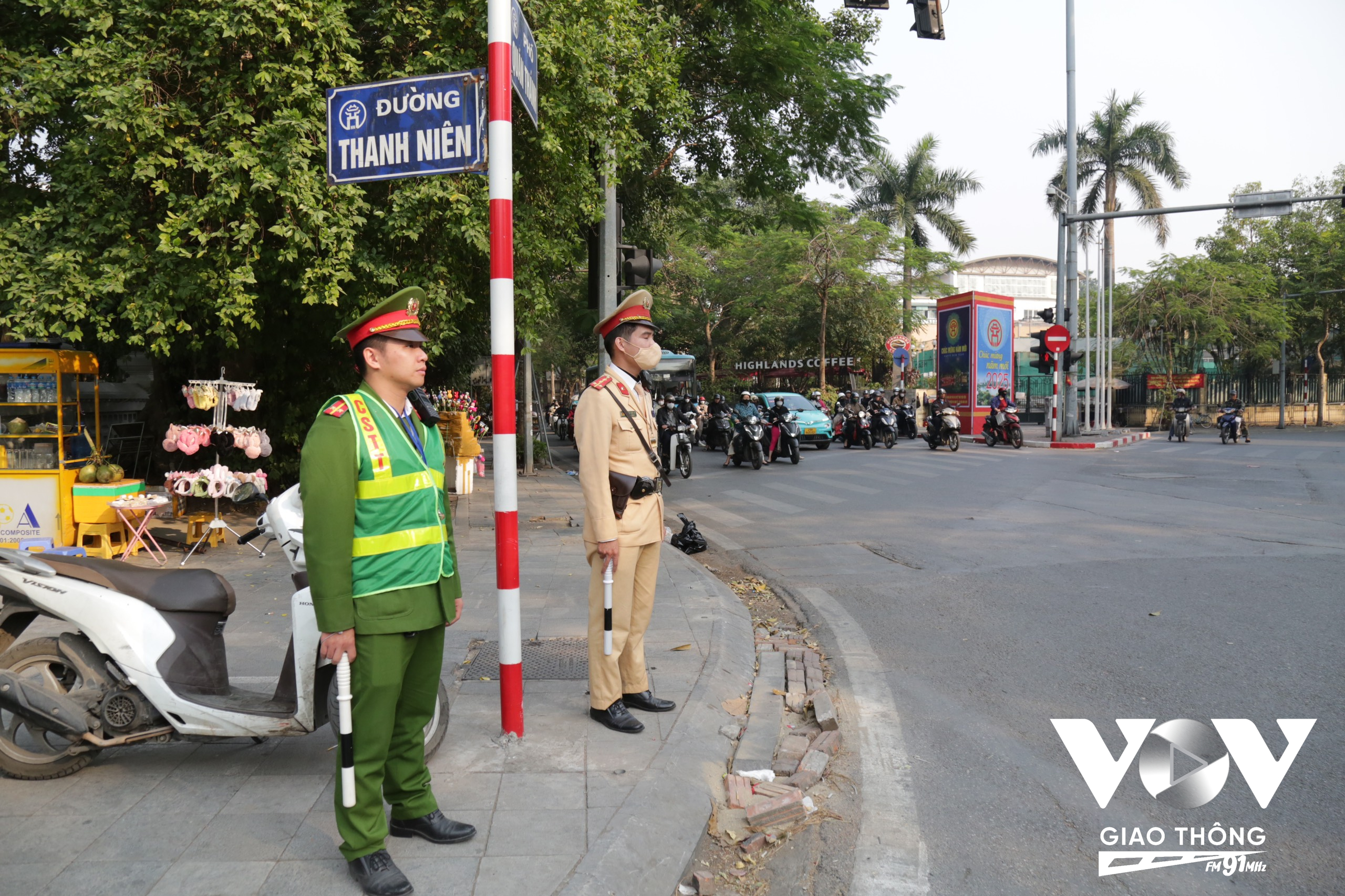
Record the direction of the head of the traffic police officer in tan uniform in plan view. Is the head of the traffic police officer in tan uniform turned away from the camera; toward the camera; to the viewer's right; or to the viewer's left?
to the viewer's right

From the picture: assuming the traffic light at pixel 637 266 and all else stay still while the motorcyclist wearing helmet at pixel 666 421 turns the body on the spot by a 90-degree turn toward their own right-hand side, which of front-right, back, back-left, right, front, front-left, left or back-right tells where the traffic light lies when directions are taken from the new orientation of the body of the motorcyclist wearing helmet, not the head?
front-left

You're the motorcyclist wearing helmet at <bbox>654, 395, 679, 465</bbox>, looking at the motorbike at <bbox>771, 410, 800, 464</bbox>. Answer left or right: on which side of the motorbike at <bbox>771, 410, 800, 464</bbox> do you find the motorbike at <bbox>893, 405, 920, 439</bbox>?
left

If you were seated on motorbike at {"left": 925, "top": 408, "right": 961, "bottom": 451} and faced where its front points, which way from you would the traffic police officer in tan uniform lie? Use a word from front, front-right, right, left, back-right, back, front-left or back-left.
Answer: front-right

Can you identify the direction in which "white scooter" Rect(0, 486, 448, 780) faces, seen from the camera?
facing to the right of the viewer

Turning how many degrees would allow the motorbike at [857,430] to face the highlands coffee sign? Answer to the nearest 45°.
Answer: approximately 135° to its left

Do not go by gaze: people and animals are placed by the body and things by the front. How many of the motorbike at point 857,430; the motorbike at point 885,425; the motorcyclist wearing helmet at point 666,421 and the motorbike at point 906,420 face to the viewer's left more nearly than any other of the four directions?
0

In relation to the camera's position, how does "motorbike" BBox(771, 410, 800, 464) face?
facing the viewer and to the right of the viewer

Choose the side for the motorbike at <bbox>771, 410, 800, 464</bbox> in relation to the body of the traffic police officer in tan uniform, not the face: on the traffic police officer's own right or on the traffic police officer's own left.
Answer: on the traffic police officer's own left

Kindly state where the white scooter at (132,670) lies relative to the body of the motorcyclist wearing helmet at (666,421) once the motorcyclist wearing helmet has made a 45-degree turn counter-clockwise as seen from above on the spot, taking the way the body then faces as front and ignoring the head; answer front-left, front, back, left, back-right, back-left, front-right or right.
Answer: right

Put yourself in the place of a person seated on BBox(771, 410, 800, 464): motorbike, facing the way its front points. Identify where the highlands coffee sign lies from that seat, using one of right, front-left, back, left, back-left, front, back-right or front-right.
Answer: back-left

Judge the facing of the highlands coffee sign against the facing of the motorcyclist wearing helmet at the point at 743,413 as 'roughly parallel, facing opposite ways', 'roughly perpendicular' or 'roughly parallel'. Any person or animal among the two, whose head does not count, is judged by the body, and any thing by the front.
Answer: roughly parallel

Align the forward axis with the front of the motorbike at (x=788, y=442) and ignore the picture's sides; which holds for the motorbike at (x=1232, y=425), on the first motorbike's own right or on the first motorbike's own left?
on the first motorbike's own left

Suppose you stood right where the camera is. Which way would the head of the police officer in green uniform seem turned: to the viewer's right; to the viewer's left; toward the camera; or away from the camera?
to the viewer's right

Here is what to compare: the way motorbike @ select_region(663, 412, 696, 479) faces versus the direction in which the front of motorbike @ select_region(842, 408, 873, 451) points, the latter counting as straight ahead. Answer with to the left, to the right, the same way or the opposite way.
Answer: the same way

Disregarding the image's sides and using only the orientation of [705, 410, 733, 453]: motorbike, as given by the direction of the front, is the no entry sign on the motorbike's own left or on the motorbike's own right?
on the motorbike's own left
